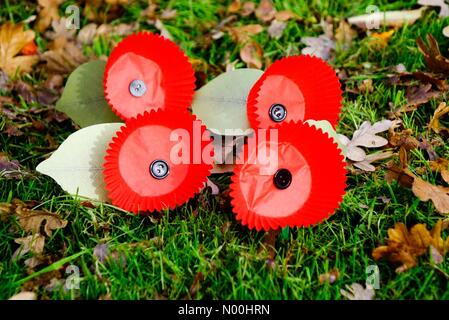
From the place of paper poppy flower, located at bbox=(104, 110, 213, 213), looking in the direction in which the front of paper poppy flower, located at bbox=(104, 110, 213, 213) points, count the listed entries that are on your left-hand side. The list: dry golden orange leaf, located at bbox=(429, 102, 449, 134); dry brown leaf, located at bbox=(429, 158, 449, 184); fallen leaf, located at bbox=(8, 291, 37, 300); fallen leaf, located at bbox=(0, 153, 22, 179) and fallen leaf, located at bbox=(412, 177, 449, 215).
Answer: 3

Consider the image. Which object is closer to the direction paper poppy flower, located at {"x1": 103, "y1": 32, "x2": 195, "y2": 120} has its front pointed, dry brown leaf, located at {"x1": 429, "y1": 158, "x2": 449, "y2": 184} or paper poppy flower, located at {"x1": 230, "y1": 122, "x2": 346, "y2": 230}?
the paper poppy flower

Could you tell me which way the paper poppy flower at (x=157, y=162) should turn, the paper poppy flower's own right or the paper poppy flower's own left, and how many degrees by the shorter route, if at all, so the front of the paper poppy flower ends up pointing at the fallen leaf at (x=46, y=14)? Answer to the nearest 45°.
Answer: approximately 180°

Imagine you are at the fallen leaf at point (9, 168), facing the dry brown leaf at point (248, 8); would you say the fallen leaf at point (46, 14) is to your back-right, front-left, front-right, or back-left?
front-left

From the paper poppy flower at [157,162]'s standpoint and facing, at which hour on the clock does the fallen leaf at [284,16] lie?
The fallen leaf is roughly at 7 o'clock from the paper poppy flower.

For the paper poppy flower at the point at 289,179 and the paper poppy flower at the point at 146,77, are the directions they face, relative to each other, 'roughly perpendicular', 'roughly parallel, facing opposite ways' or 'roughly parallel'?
roughly parallel

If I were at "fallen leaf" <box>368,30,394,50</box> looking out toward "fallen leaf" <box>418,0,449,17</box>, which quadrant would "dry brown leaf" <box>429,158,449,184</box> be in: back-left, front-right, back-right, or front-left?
back-right

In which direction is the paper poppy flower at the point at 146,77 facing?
toward the camera

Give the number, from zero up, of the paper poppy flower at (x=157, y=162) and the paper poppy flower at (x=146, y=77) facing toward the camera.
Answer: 2

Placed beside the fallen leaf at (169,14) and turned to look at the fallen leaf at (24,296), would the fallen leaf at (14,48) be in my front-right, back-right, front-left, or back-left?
front-right

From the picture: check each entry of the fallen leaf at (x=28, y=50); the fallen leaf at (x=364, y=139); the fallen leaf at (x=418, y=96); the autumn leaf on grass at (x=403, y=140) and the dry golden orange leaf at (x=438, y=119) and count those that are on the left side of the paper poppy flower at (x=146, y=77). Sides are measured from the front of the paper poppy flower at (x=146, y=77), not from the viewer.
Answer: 4

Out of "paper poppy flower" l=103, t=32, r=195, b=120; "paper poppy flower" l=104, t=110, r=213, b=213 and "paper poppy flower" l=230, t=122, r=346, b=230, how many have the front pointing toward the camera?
3

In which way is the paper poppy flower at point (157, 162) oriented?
toward the camera

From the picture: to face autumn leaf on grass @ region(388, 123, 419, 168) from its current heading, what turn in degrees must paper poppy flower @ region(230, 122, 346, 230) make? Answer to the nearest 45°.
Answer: approximately 135° to its left

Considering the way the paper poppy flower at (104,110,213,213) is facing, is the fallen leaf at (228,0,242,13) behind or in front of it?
behind
